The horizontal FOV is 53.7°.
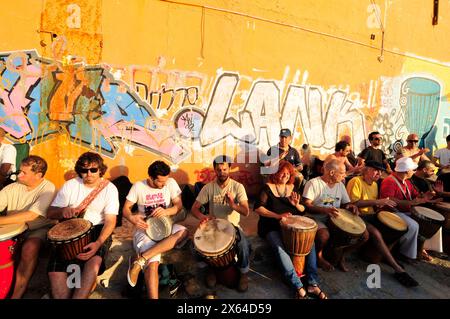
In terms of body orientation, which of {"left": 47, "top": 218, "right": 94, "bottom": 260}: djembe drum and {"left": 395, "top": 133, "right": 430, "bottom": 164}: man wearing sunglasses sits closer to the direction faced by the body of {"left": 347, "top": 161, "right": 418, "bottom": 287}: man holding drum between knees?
the djembe drum

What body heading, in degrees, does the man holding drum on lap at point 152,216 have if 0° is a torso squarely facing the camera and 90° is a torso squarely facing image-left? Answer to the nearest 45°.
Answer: approximately 0°

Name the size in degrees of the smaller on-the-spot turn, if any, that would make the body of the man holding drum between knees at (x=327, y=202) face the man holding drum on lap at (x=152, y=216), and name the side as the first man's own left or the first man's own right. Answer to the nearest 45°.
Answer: approximately 90° to the first man's own right

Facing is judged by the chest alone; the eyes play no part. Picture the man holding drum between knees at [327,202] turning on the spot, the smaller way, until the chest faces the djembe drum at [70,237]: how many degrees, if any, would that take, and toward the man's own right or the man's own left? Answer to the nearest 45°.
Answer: approximately 90° to the man's own right

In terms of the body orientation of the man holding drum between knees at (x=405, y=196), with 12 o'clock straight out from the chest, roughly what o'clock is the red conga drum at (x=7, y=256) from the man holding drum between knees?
The red conga drum is roughly at 3 o'clock from the man holding drum between knees.

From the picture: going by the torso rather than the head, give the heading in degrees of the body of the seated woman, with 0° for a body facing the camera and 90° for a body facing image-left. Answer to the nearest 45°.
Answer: approximately 315°

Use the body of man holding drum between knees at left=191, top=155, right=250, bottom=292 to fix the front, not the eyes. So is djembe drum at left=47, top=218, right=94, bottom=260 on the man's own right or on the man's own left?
on the man's own right

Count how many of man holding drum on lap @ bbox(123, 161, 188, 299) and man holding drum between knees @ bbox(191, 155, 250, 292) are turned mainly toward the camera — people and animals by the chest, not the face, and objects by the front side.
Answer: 2

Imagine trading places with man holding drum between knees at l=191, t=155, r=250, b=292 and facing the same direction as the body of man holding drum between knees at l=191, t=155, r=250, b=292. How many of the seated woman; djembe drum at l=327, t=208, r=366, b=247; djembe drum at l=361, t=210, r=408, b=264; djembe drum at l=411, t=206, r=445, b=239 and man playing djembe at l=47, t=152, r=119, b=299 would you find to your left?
4

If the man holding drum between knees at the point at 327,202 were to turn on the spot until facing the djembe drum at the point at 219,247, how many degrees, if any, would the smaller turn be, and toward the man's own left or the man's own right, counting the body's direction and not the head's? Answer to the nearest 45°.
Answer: approximately 90° to the man's own right
